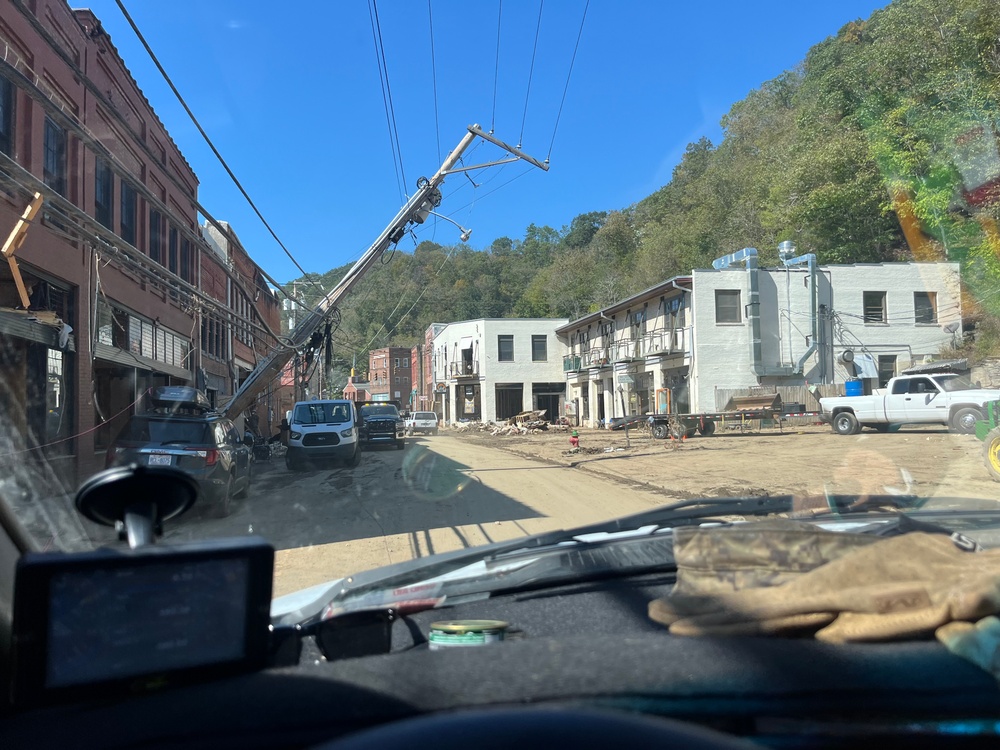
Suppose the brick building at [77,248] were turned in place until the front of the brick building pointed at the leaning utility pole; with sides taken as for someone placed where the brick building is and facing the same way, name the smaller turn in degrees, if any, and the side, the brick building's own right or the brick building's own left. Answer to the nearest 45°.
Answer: approximately 45° to the brick building's own left

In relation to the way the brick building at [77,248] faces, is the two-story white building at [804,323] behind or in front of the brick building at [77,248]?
in front

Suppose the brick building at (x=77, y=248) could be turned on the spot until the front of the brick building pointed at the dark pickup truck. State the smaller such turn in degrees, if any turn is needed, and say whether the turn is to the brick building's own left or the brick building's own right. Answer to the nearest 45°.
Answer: approximately 45° to the brick building's own left

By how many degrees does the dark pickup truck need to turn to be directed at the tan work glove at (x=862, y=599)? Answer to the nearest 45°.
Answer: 0° — it already faces it

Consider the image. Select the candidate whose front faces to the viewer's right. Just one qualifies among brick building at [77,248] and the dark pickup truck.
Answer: the brick building

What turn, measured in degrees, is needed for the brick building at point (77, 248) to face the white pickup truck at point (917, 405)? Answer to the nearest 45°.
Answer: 0° — it already faces it

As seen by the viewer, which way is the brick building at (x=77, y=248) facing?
to the viewer's right

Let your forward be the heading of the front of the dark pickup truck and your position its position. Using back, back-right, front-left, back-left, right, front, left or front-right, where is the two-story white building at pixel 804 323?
left

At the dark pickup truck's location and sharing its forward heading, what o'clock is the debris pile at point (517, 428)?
The debris pile is roughly at 7 o'clock from the dark pickup truck.

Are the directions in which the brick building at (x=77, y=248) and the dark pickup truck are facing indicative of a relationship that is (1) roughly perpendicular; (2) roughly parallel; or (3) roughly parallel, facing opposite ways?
roughly perpendicular

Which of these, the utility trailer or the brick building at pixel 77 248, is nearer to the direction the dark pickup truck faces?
the brick building
